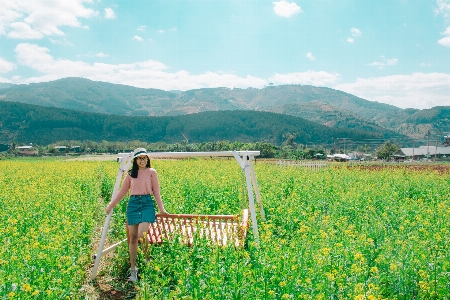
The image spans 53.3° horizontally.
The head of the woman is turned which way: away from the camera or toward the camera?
toward the camera

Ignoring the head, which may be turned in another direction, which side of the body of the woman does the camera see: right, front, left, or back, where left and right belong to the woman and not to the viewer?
front
